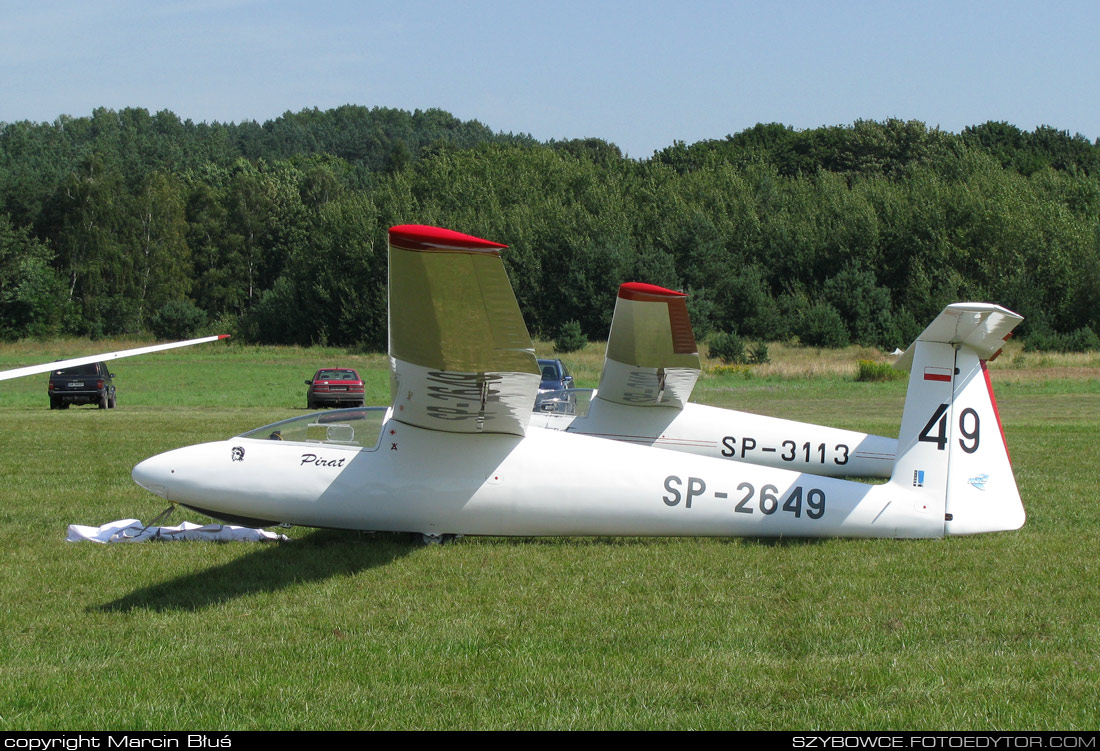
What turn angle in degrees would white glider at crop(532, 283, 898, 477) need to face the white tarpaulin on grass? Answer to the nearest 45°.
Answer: approximately 45° to its left

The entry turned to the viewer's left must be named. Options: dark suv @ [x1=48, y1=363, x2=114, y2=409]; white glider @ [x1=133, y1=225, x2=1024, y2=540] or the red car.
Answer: the white glider

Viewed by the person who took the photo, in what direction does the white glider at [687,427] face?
facing to the left of the viewer

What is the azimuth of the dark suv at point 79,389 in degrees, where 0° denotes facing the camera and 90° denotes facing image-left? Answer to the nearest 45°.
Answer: approximately 180°

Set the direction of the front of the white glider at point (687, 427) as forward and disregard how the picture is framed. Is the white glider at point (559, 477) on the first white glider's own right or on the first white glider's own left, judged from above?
on the first white glider's own left

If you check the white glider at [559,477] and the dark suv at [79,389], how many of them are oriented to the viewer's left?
1

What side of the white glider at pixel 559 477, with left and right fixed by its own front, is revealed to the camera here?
left
